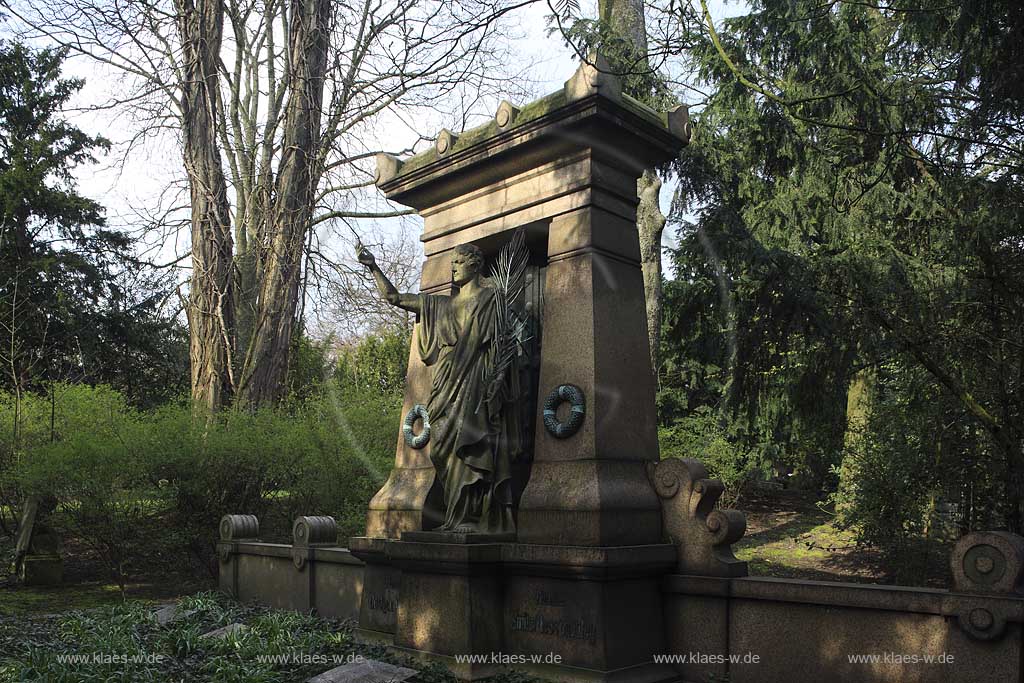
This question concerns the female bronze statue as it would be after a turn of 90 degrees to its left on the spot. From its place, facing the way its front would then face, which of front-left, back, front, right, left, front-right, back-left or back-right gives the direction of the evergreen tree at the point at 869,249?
left

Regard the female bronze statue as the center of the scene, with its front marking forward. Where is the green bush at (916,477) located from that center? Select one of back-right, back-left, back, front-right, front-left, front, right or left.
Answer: back

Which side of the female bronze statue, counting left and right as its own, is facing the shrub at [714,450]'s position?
back

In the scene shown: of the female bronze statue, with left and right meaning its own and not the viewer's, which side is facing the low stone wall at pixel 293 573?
right

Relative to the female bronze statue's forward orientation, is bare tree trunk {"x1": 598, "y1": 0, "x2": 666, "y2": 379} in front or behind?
behind

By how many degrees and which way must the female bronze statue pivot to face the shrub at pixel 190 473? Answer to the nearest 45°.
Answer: approximately 90° to its right

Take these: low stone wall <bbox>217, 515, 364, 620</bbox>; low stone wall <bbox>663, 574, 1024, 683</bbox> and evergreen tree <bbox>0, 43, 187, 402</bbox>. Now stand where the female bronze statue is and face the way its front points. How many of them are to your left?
1

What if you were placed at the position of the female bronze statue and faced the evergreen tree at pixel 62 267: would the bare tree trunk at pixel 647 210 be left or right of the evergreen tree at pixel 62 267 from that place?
right

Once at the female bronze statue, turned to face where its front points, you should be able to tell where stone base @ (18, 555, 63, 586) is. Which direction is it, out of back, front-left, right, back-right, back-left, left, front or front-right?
right

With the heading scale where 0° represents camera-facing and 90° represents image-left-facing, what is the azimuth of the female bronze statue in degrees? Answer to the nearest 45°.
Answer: approximately 45°

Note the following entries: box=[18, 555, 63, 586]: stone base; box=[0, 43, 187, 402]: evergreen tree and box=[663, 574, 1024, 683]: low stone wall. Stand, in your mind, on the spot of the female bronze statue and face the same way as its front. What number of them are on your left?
1

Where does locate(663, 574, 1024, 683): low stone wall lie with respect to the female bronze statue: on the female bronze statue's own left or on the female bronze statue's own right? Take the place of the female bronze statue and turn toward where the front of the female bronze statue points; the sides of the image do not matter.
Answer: on the female bronze statue's own left
